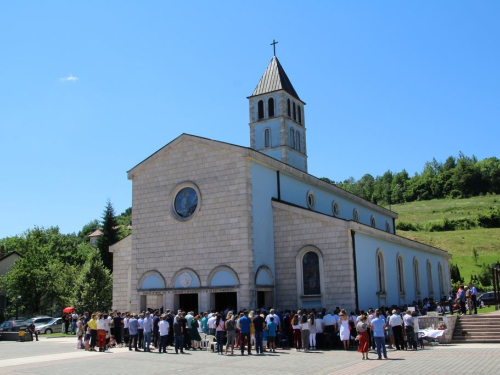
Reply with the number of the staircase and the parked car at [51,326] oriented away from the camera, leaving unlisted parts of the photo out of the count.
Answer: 0

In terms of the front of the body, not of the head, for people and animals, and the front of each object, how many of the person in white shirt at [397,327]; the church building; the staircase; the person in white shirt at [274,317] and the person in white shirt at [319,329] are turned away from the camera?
3

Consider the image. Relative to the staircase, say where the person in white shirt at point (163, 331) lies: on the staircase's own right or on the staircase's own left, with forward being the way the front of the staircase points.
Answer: on the staircase's own right

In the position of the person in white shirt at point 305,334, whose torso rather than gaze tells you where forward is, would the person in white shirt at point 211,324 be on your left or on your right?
on your left

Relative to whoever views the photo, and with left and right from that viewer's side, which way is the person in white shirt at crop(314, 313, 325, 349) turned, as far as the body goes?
facing away from the viewer

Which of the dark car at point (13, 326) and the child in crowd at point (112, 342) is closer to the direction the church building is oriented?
the child in crowd

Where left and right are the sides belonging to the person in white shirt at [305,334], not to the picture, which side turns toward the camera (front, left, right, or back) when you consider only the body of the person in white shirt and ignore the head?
back

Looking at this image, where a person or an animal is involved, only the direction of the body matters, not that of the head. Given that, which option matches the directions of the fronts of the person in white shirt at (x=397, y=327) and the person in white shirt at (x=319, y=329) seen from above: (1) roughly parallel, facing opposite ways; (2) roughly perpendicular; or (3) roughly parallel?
roughly parallel

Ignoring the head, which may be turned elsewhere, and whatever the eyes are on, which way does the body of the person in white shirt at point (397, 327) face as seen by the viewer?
away from the camera

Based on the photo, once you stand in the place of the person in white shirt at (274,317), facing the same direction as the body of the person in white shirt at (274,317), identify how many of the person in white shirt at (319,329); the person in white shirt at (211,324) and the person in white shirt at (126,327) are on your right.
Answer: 1

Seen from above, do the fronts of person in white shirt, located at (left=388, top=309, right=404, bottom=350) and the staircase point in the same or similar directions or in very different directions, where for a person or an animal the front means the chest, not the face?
very different directions

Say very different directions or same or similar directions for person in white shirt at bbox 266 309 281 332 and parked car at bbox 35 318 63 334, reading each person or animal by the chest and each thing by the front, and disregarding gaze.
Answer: very different directions

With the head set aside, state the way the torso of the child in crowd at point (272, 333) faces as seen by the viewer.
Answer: away from the camera

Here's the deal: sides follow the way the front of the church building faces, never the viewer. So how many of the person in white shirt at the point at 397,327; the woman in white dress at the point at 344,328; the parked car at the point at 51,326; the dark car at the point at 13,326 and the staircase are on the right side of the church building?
2
